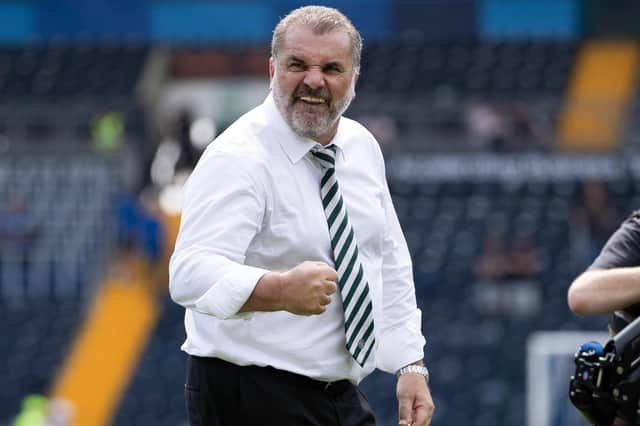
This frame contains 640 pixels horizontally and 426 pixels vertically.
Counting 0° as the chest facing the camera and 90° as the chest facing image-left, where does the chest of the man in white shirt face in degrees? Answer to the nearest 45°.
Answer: approximately 315°

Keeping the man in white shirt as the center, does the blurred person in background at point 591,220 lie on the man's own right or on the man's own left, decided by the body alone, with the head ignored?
on the man's own left
